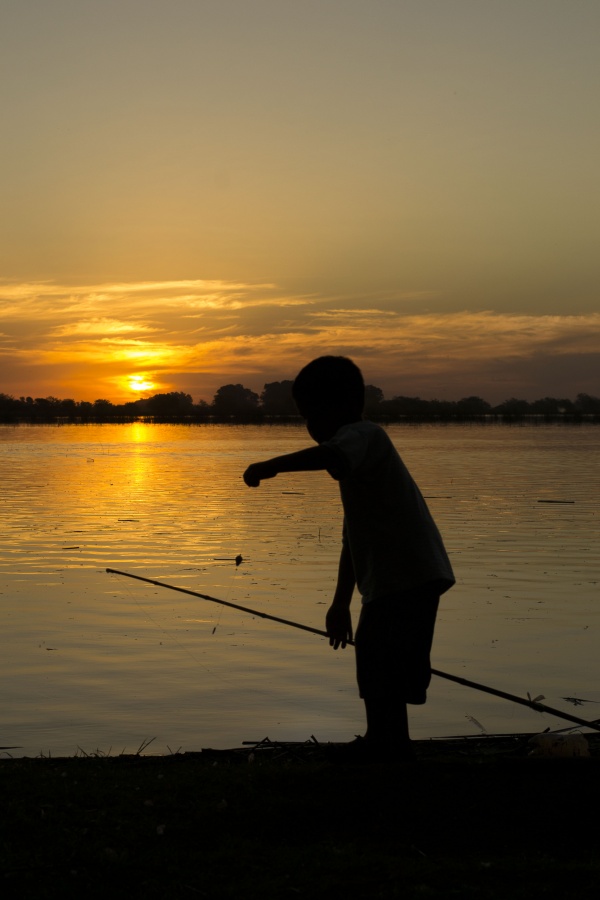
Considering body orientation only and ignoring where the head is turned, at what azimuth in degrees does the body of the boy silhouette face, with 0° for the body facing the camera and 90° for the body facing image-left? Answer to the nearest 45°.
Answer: approximately 90°
